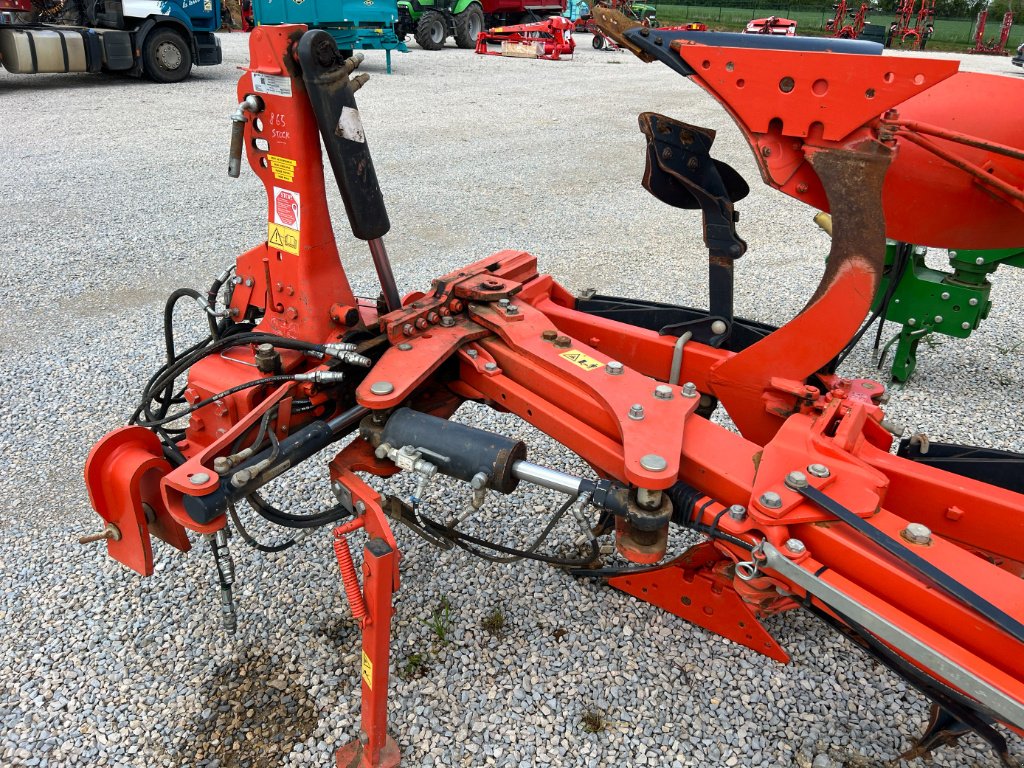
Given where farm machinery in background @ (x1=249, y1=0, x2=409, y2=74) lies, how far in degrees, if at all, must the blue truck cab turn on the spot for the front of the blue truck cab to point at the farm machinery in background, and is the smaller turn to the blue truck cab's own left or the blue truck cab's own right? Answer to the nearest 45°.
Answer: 0° — it already faces it

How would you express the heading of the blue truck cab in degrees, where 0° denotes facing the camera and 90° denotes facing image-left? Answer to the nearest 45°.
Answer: approximately 270°

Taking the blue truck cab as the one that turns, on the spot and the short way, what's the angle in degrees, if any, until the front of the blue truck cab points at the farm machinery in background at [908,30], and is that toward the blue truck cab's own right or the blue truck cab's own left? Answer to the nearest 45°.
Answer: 0° — it already faces it
